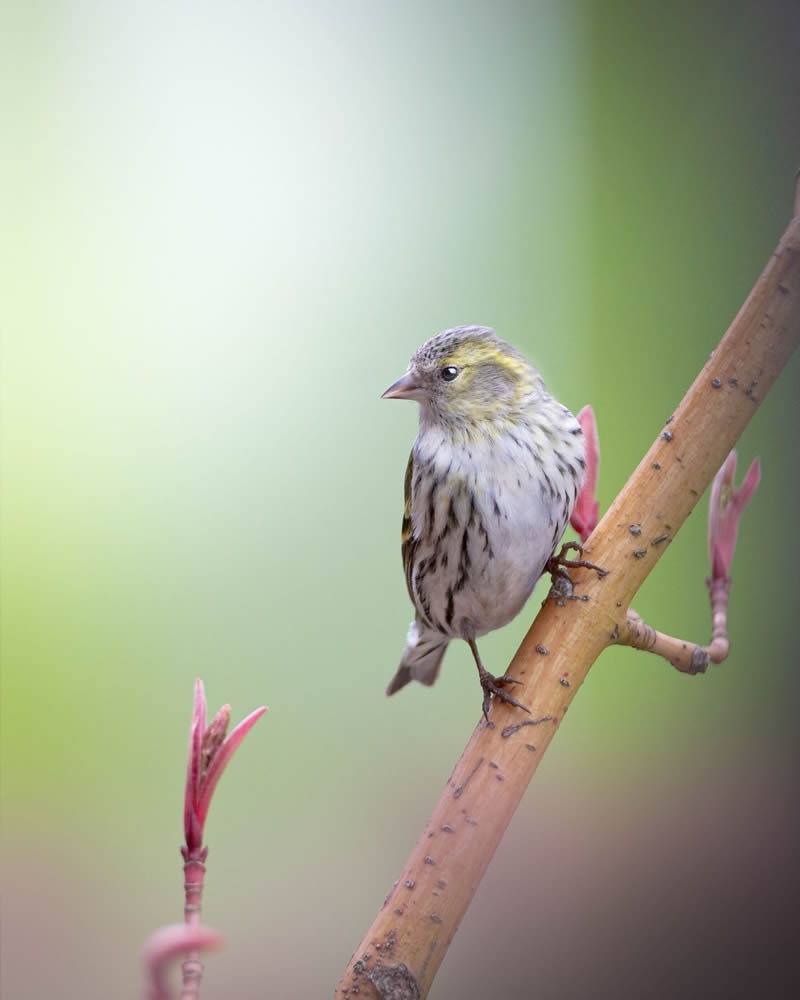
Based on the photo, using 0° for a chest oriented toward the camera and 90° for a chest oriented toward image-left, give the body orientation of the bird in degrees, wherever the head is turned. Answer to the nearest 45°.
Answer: approximately 315°
